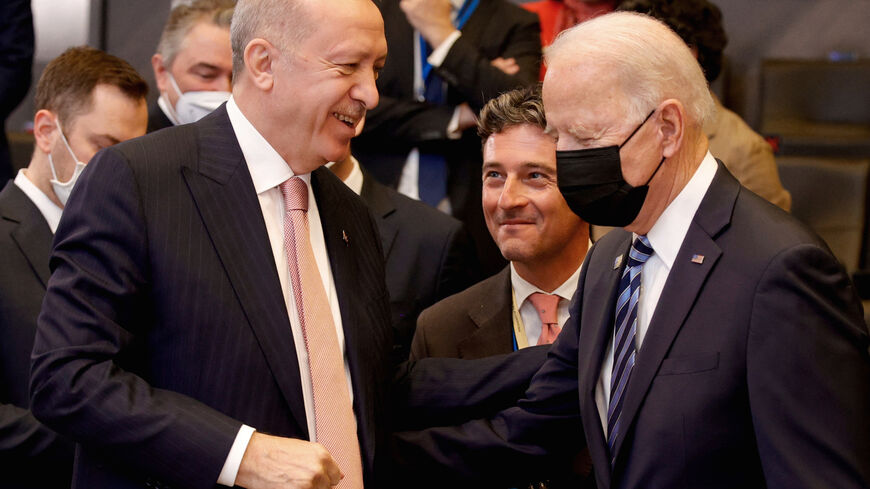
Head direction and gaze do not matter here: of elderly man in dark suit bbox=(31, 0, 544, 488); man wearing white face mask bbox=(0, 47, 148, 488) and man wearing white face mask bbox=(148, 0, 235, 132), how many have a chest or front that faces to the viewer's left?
0

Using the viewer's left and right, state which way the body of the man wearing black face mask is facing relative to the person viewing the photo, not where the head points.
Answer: facing the viewer and to the left of the viewer

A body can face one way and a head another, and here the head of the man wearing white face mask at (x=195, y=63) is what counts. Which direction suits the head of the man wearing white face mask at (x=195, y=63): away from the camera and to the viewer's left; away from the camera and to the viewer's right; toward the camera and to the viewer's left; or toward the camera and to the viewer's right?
toward the camera and to the viewer's right

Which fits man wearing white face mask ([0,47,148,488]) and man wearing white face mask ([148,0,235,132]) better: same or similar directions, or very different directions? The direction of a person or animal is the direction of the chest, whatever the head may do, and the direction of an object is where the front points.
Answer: same or similar directions

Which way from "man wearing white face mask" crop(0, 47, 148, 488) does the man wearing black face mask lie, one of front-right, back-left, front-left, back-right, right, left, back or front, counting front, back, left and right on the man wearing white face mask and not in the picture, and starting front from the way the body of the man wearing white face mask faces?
front

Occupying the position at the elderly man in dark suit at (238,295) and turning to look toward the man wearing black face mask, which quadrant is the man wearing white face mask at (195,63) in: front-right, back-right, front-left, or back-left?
back-left

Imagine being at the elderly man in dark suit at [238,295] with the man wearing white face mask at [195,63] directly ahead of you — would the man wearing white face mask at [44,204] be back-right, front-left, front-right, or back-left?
front-left

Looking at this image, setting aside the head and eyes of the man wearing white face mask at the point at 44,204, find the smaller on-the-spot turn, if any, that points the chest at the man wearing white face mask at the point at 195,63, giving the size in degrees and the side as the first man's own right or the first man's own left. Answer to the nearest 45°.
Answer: approximately 90° to the first man's own left

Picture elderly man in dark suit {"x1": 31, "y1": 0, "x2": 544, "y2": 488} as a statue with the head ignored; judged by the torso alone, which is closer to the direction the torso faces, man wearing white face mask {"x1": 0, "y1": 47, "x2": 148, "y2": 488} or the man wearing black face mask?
the man wearing black face mask

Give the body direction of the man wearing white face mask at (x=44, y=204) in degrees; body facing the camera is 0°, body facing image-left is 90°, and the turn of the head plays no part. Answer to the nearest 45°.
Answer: approximately 315°

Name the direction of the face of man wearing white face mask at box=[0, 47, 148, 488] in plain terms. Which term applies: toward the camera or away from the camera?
toward the camera

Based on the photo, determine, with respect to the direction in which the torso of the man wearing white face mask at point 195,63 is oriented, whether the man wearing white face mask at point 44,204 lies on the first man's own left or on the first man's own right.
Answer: on the first man's own right

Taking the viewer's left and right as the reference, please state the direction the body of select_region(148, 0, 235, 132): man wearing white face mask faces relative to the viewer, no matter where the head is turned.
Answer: facing the viewer and to the right of the viewer

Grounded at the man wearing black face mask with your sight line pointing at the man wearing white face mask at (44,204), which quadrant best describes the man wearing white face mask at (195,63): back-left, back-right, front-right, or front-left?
front-right

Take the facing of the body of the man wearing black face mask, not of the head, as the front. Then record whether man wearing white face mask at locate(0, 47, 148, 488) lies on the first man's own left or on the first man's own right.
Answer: on the first man's own right
